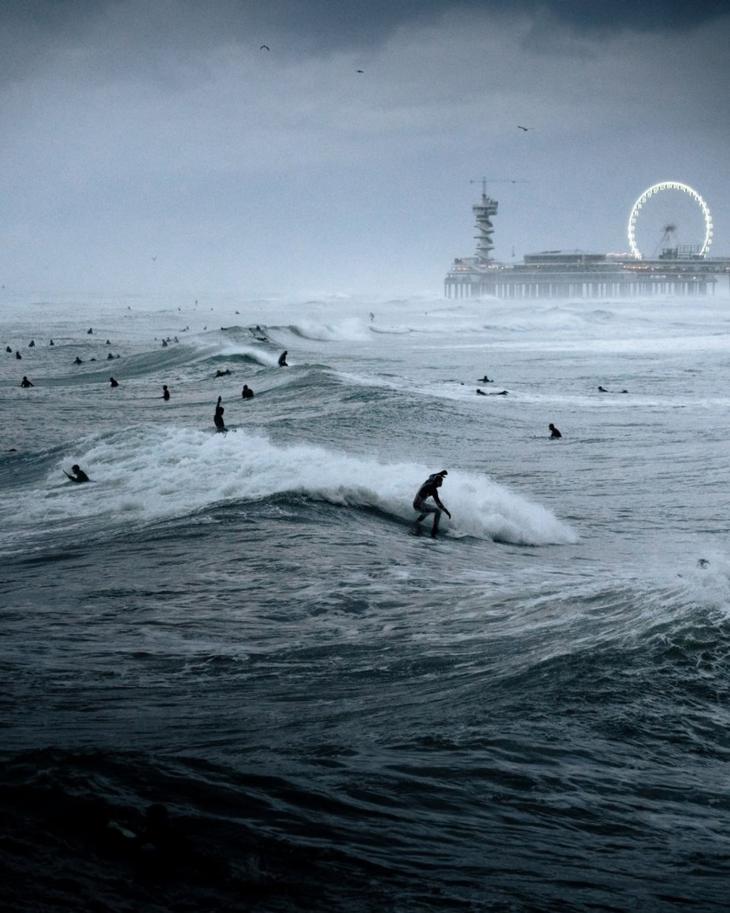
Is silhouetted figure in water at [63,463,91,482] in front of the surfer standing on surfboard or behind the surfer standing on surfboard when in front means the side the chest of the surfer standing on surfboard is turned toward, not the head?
behind
